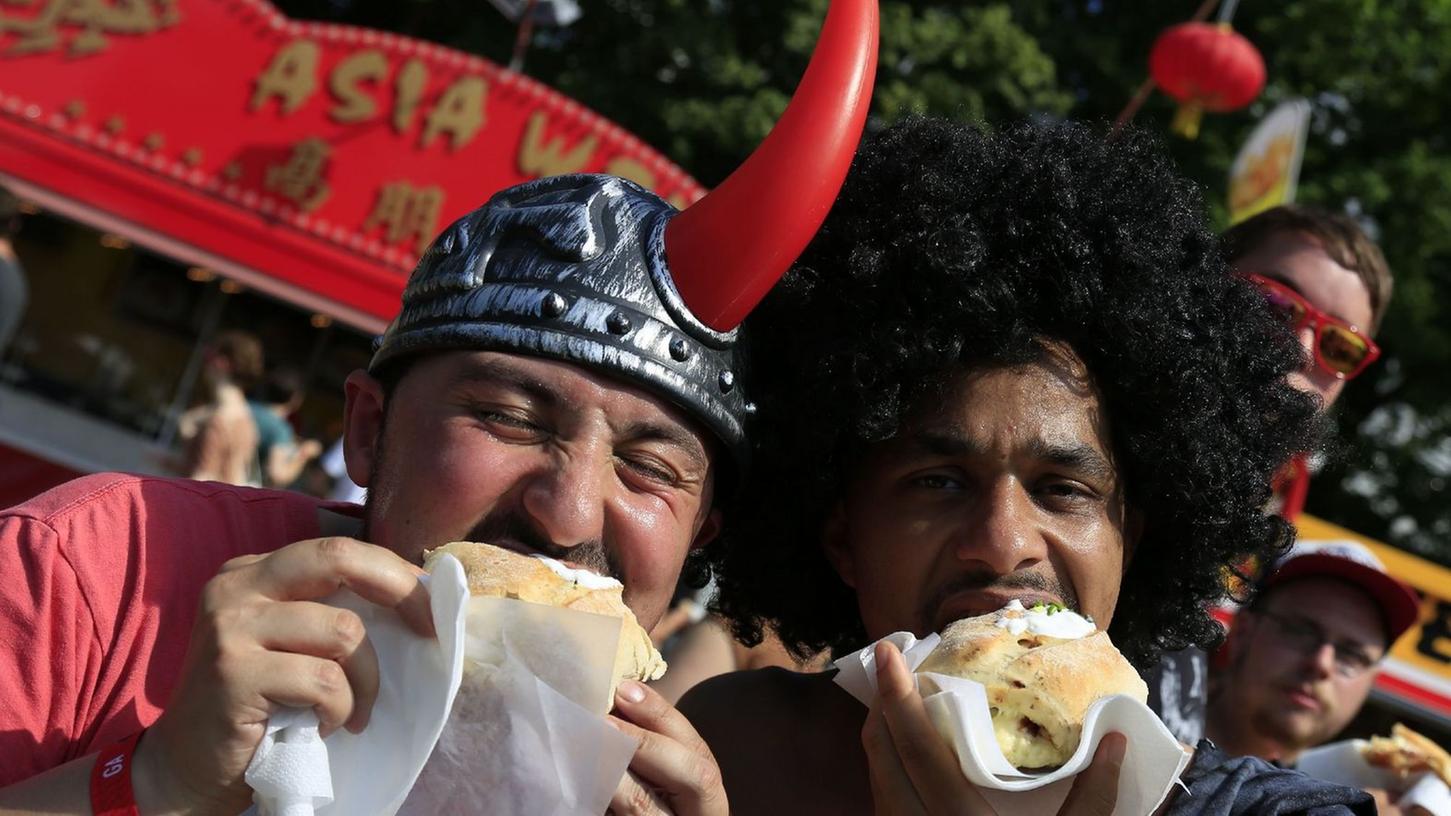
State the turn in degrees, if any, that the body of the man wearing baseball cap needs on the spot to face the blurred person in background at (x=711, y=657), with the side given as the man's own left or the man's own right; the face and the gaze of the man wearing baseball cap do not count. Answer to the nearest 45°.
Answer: approximately 90° to the man's own right

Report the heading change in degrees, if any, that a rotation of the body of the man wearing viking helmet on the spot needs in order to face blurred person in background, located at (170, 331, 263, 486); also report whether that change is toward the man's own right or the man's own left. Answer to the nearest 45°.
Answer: approximately 180°

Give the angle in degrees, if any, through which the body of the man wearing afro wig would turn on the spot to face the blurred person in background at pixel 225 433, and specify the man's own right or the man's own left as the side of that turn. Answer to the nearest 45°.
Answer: approximately 135° to the man's own right

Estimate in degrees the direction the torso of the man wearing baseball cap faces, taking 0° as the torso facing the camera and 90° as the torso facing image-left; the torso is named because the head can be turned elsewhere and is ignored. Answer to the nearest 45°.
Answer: approximately 315°
